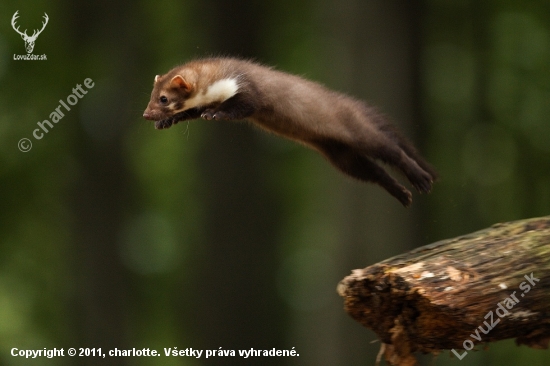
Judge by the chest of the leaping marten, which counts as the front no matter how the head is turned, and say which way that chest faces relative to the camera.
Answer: to the viewer's left
